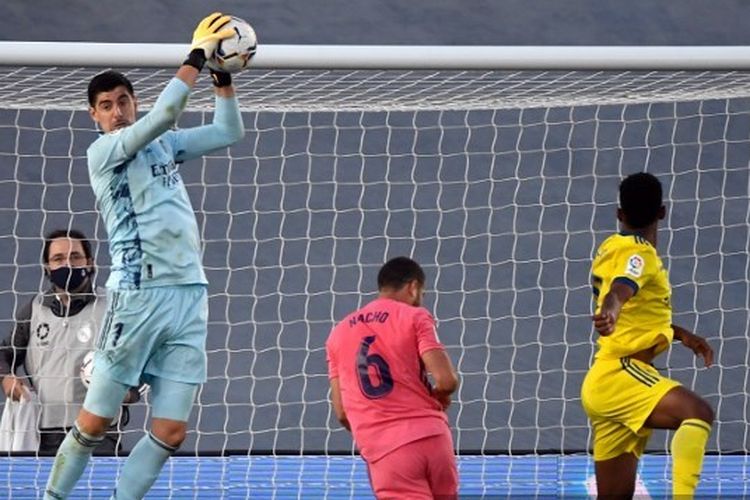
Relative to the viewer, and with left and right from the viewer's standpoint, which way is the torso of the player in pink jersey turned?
facing away from the viewer and to the right of the viewer

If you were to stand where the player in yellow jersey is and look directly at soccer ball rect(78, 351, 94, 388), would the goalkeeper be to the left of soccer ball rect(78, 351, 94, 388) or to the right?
left

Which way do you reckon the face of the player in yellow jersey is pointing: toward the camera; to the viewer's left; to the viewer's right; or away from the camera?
away from the camera

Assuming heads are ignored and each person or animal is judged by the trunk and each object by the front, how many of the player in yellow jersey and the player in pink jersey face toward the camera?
0

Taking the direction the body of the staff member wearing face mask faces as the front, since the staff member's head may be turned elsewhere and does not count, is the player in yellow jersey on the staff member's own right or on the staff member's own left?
on the staff member's own left

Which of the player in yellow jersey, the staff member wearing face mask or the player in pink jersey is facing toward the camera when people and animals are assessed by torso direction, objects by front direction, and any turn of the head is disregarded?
the staff member wearing face mask

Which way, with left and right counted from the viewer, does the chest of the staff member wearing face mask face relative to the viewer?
facing the viewer

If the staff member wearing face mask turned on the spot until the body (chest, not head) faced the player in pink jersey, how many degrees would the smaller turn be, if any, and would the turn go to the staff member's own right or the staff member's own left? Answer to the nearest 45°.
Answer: approximately 45° to the staff member's own left

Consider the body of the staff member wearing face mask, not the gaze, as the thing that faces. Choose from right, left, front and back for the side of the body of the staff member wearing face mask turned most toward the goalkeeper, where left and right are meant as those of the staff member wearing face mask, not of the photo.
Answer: front
